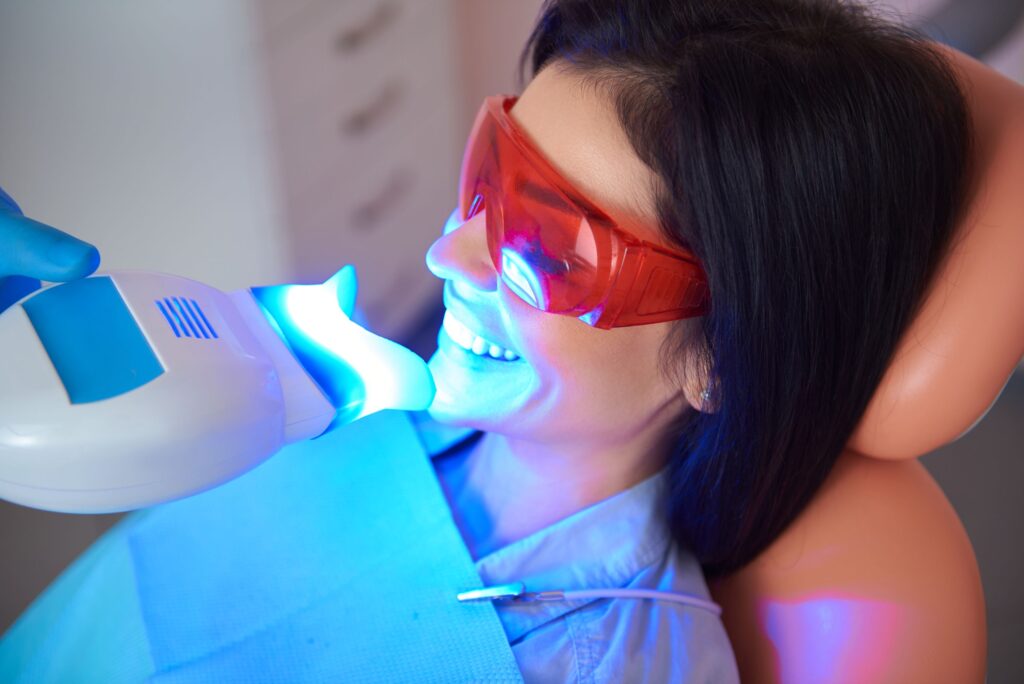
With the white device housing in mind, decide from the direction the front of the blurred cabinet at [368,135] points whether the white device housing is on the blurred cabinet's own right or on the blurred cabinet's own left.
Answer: on the blurred cabinet's own right

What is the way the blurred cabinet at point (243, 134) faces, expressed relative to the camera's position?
facing the viewer and to the right of the viewer

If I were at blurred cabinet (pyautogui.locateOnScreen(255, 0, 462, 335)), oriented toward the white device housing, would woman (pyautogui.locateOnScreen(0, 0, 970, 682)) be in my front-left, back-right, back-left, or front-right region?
front-left

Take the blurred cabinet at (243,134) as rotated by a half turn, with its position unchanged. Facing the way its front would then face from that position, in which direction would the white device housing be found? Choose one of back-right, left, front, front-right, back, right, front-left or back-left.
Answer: back-left

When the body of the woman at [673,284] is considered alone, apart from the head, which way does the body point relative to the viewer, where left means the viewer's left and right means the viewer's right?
facing to the left of the viewer
